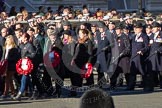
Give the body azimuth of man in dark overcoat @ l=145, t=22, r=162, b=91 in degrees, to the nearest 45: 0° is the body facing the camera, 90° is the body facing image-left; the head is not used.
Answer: approximately 45°

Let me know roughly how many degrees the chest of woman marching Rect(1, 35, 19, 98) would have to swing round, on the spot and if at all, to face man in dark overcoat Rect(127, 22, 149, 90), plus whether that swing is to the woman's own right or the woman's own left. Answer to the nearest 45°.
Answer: approximately 135° to the woman's own left

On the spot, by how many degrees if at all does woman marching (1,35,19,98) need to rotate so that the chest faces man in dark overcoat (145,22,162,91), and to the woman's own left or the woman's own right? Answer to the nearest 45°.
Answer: approximately 135° to the woman's own left

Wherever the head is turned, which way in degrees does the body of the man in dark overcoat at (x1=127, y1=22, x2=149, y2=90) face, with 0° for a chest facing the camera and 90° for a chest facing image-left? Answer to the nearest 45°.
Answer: approximately 45°

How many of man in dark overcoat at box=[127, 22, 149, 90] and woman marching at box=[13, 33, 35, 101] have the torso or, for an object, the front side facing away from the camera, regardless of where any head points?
0
